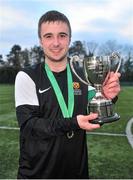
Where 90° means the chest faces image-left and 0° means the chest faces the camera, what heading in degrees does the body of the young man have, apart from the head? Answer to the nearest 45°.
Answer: approximately 315°
